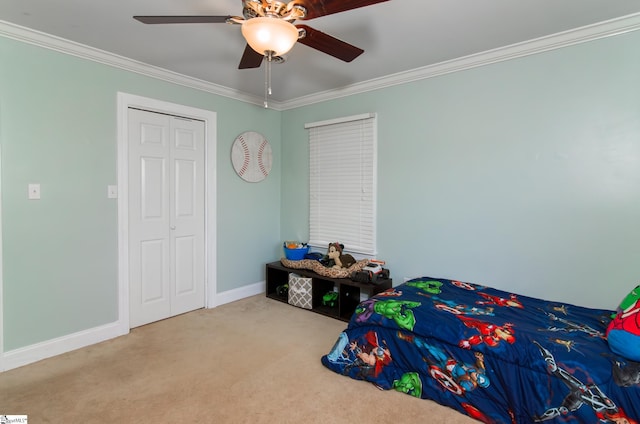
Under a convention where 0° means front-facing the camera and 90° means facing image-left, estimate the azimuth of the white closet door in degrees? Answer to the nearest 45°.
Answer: approximately 315°

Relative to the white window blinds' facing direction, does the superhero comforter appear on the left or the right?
on its left

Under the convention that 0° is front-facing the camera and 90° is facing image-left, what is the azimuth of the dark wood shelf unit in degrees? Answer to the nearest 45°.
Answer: approximately 45°

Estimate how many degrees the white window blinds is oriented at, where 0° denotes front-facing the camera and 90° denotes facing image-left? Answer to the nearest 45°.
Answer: approximately 45°

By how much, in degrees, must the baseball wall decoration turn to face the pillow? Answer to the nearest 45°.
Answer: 0° — it already faces it

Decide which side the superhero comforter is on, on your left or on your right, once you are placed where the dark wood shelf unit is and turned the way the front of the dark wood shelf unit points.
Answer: on your left

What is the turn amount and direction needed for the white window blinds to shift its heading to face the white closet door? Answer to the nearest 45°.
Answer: approximately 45° to its right

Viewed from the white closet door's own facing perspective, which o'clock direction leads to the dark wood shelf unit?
The dark wood shelf unit is roughly at 11 o'clock from the white closet door.
